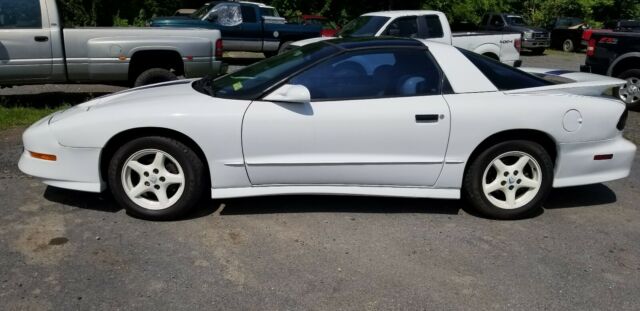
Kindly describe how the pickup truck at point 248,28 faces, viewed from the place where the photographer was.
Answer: facing to the left of the viewer

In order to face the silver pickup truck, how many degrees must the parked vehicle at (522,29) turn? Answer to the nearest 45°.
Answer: approximately 45° to its right

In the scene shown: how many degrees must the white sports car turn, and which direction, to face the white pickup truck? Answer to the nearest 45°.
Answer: approximately 90° to its right

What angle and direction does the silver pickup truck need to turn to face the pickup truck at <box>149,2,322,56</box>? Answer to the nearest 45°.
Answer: approximately 135° to its right

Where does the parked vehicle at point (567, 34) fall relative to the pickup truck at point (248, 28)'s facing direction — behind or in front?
behind

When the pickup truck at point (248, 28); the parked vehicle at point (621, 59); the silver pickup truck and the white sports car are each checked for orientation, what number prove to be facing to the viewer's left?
3

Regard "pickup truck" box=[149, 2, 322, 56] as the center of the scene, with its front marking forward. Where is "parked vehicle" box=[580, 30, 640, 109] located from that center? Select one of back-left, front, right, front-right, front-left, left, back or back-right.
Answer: back-left

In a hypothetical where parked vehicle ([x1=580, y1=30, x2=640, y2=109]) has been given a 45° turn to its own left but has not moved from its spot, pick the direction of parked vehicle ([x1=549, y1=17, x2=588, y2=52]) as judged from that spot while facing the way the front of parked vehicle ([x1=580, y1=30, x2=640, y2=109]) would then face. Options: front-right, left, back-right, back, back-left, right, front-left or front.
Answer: front-left

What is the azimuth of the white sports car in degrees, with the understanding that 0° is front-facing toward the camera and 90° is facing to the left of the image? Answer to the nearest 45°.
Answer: approximately 90°

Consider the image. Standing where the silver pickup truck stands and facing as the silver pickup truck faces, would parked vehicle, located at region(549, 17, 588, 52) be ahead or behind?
behind
